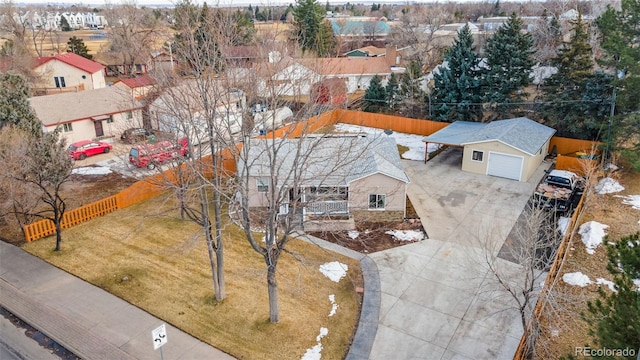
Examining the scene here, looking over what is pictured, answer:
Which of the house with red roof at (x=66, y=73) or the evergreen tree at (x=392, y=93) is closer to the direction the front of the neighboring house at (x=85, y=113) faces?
the evergreen tree

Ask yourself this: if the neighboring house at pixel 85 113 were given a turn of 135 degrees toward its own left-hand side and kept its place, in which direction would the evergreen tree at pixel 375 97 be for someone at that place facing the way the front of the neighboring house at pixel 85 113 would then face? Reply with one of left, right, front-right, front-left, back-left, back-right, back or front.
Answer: right

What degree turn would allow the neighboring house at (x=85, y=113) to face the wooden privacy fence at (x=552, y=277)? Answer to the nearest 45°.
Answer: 0° — it already faces it

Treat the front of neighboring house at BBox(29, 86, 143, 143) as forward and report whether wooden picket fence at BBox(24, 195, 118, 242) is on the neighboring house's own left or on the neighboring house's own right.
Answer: on the neighboring house's own right

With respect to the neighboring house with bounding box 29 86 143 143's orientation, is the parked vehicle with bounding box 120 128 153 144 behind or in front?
in front
